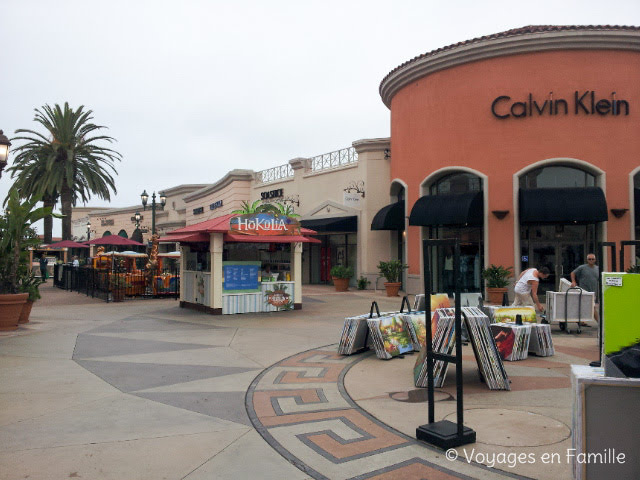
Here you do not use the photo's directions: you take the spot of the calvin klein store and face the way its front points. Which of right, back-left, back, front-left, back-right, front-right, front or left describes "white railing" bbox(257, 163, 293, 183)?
back-right

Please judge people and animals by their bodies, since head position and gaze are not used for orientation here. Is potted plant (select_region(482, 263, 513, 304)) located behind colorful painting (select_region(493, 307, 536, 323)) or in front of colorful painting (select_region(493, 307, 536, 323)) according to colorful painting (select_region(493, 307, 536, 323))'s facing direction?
behind

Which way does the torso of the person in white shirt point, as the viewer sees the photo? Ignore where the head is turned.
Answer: to the viewer's right

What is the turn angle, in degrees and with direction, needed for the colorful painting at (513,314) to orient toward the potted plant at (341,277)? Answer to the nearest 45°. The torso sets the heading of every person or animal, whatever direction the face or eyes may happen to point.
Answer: approximately 135° to its right

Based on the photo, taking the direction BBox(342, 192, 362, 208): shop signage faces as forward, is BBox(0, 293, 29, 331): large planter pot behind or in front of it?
in front

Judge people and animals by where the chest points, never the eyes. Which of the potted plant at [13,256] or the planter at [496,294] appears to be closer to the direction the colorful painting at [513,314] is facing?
the potted plant

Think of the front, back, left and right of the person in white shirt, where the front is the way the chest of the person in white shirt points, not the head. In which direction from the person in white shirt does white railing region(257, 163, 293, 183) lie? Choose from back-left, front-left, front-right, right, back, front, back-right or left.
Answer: back-left

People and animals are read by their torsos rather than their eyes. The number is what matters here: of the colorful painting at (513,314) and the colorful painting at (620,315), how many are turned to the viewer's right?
0

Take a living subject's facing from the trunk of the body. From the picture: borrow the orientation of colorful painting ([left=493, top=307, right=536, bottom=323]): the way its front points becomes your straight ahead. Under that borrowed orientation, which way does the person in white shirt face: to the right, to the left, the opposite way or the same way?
to the left

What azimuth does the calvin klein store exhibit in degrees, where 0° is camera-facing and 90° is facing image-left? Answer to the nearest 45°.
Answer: approximately 0°
